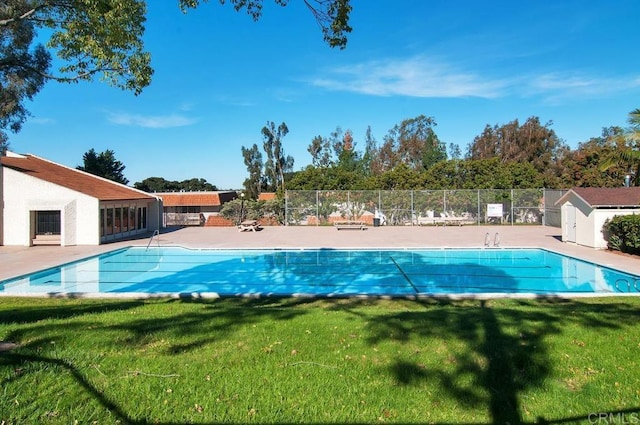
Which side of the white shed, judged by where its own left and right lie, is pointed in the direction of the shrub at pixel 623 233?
left

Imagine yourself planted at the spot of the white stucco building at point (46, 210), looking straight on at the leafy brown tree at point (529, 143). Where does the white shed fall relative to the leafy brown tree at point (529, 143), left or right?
right

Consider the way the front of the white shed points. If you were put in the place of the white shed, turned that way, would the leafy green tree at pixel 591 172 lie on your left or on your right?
on your right

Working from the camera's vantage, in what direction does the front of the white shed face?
facing the viewer and to the left of the viewer

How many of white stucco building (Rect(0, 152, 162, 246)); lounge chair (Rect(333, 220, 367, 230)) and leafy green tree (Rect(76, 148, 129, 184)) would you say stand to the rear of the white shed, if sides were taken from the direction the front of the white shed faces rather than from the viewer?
0

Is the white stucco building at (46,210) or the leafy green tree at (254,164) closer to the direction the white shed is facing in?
the white stucco building

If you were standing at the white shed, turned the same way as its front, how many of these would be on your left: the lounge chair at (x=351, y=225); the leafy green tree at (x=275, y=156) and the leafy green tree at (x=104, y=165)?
0

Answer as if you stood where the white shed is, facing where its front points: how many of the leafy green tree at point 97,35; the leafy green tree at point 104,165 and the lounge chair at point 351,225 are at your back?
0

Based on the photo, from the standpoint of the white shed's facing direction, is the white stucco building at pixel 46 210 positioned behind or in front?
in front

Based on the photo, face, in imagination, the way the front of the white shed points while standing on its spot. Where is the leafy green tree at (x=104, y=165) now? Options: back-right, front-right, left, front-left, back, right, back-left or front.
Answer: front-right
